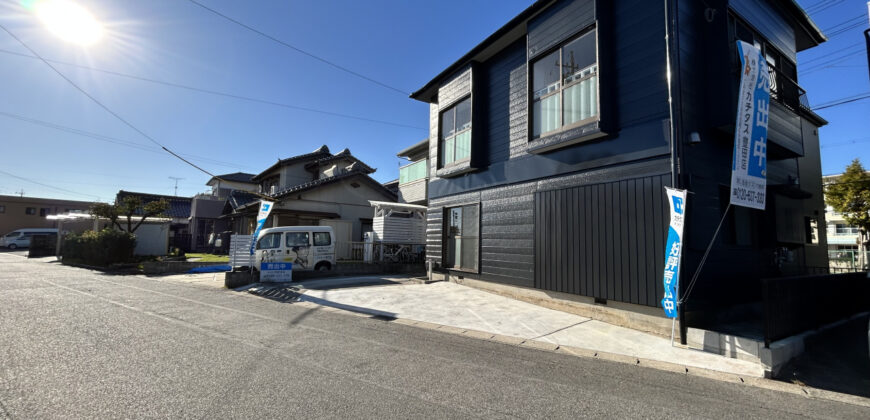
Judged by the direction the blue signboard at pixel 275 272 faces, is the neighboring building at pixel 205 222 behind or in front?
behind

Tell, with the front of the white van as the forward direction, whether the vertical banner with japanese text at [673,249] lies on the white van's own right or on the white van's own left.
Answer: on the white van's own left

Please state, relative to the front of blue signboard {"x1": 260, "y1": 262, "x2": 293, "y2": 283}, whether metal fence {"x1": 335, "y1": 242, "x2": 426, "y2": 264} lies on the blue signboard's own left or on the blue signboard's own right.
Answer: on the blue signboard's own left

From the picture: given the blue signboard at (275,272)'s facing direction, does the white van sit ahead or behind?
behind

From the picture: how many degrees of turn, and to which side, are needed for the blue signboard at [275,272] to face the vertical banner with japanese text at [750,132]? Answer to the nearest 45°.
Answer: approximately 45° to its left

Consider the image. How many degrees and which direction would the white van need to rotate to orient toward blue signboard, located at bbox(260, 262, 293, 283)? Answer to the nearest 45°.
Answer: approximately 45° to its left

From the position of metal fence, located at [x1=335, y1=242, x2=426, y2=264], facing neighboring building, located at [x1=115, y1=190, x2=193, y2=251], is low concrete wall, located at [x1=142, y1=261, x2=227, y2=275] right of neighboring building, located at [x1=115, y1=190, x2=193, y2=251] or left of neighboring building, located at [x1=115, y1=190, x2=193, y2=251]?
left

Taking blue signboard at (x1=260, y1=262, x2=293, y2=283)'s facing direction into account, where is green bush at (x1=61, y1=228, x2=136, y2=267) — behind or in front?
behind

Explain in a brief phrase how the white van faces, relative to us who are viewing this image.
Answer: facing to the left of the viewer

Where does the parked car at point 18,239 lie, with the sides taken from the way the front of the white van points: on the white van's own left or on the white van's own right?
on the white van's own right

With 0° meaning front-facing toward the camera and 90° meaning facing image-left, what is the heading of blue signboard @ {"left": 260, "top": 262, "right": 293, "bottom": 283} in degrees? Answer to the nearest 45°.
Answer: approximately 0°
